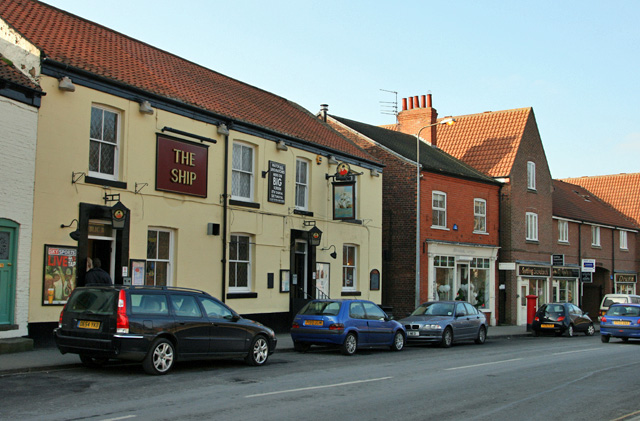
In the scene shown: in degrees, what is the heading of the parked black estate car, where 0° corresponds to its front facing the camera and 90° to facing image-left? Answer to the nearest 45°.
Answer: approximately 225°

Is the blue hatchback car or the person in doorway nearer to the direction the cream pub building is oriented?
the blue hatchback car

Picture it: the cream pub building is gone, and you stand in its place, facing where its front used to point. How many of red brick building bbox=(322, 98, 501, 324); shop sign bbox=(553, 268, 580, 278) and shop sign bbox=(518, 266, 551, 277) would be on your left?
3

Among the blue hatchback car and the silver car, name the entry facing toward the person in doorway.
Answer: the silver car

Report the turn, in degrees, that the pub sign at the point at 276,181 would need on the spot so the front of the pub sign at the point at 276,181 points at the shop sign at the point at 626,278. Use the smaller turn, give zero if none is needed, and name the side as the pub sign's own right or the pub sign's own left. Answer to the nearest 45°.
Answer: approximately 90° to the pub sign's own left

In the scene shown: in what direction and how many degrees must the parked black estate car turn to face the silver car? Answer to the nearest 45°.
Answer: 0° — it already faces it

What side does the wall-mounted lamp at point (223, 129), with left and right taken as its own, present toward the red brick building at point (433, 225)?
left

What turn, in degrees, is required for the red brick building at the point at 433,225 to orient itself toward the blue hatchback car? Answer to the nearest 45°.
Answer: approximately 45° to its right

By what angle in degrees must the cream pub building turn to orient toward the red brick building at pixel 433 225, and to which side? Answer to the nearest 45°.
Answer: approximately 90° to its left

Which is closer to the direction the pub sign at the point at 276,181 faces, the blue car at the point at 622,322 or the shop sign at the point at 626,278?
the blue car

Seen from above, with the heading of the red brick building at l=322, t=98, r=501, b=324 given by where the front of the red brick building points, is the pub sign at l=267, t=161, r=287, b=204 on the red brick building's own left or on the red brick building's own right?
on the red brick building's own right

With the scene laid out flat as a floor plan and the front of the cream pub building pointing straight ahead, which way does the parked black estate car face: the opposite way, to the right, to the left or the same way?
to the left
